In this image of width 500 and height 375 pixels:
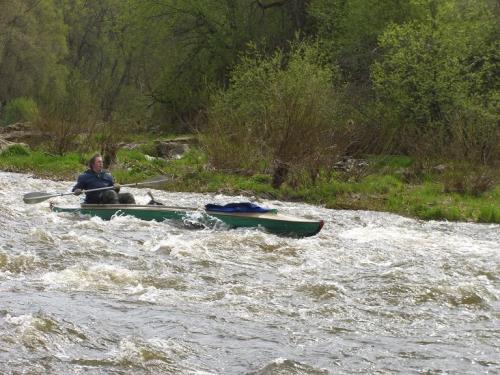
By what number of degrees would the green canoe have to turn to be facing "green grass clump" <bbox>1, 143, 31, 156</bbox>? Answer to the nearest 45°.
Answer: approximately 135° to its left

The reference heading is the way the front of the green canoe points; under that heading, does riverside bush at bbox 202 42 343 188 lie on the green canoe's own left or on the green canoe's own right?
on the green canoe's own left

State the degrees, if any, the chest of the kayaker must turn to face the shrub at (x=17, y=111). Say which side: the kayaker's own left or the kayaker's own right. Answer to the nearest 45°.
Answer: approximately 135° to the kayaker's own left

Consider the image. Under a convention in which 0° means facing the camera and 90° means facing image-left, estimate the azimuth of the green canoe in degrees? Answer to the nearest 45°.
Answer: approximately 270°

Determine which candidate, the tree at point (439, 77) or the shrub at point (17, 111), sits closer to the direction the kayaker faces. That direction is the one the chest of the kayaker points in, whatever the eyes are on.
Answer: the tree
